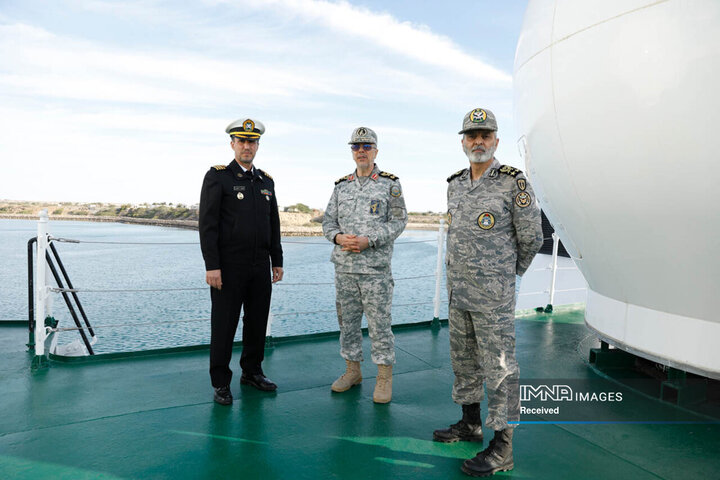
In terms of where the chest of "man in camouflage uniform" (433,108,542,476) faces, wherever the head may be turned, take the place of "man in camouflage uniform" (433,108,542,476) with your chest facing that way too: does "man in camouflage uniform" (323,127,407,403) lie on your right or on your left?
on your right

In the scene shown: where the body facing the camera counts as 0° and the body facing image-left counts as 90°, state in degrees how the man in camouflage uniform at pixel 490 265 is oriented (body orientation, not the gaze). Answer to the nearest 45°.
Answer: approximately 45°

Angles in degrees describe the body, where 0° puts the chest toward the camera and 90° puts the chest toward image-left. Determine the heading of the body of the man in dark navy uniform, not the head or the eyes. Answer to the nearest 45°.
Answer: approximately 315°

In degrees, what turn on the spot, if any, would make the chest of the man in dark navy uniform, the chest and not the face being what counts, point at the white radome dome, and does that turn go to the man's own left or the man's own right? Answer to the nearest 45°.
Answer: approximately 45° to the man's own left
